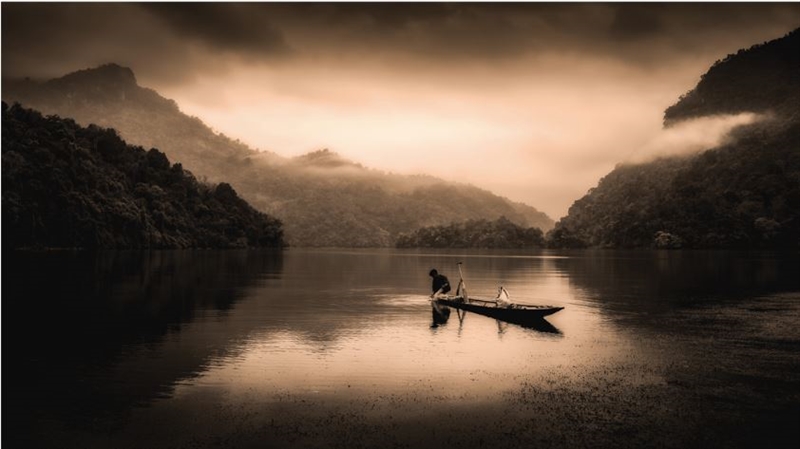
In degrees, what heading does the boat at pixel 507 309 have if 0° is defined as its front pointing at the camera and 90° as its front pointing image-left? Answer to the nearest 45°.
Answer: approximately 315°
